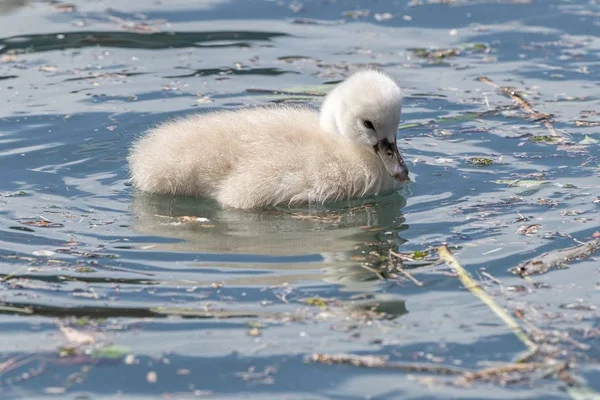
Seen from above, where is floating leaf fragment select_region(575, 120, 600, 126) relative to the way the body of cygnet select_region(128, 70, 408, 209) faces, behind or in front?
in front

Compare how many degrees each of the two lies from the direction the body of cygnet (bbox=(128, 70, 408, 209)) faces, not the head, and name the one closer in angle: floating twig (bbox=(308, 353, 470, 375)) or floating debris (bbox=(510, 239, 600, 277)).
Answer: the floating debris

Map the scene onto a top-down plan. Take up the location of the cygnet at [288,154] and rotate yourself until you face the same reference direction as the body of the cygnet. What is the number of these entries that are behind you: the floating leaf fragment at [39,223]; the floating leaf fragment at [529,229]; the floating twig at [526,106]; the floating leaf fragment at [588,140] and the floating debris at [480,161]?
1

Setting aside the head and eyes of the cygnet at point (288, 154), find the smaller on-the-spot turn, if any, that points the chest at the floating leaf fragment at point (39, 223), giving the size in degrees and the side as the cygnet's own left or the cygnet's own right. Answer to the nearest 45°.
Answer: approximately 180°

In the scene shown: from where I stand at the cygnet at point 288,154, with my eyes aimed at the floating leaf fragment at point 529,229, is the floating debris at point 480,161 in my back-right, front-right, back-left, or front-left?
front-left

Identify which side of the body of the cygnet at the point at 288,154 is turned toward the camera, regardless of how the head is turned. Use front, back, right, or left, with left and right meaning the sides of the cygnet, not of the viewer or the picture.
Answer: right

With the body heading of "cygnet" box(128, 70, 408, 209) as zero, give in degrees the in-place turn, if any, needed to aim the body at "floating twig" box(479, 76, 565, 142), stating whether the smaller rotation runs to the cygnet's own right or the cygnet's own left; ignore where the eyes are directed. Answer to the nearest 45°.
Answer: approximately 45° to the cygnet's own left

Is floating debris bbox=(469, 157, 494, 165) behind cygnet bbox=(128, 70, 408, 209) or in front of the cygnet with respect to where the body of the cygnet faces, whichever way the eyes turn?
in front

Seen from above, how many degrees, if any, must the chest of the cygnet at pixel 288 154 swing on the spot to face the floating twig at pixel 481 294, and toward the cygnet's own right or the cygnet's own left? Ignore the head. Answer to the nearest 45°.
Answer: approximately 45° to the cygnet's own right

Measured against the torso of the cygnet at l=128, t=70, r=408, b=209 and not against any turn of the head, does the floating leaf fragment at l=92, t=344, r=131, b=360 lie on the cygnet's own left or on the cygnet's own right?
on the cygnet's own right

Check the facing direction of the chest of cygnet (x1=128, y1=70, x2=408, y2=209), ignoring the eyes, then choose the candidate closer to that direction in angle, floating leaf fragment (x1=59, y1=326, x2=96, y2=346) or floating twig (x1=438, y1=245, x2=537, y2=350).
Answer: the floating twig

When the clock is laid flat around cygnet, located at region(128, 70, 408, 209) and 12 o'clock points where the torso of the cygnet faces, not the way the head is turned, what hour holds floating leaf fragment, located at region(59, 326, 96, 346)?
The floating leaf fragment is roughly at 4 o'clock from the cygnet.

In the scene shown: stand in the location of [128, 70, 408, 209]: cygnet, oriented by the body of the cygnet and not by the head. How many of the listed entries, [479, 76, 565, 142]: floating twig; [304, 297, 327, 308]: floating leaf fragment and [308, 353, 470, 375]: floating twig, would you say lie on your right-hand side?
2
